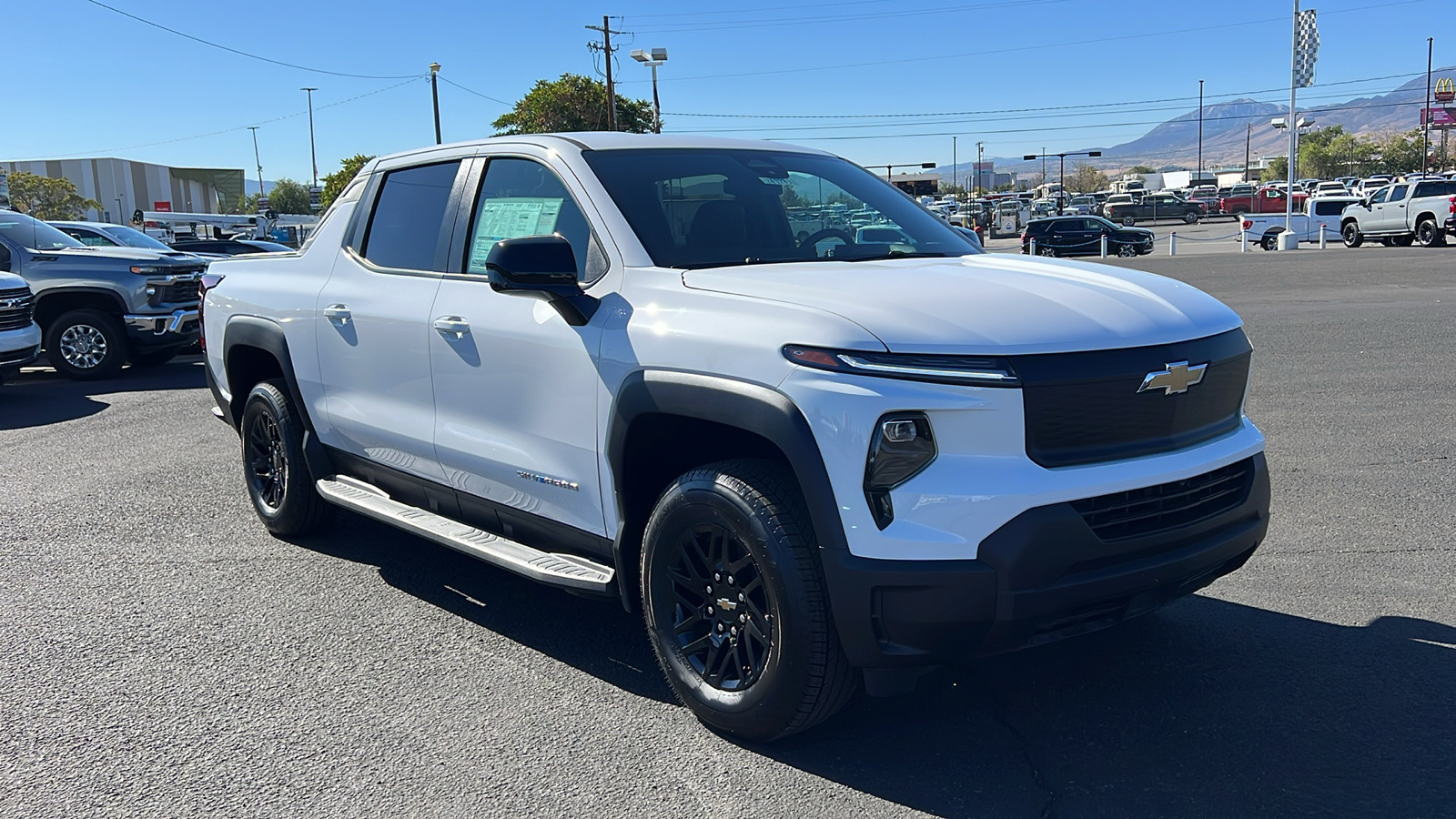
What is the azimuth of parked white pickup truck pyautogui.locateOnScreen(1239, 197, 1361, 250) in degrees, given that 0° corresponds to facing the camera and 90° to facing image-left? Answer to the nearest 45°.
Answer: approximately 270°

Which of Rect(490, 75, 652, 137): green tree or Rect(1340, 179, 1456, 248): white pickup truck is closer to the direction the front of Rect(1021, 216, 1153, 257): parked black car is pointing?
the white pickup truck

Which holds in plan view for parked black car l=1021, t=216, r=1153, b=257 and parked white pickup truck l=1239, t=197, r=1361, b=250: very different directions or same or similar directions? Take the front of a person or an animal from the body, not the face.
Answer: same or similar directions

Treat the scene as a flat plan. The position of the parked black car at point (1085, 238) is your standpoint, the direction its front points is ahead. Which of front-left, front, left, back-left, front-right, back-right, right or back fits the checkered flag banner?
front-left

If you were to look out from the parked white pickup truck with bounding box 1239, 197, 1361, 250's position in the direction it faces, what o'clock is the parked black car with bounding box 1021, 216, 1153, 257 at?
The parked black car is roughly at 5 o'clock from the parked white pickup truck.

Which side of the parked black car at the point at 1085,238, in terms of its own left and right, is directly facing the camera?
right

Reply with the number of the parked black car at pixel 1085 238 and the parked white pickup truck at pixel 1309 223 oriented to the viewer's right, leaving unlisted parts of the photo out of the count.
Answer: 2

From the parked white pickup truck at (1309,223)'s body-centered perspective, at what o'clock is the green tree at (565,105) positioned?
The green tree is roughly at 6 o'clock from the parked white pickup truck.

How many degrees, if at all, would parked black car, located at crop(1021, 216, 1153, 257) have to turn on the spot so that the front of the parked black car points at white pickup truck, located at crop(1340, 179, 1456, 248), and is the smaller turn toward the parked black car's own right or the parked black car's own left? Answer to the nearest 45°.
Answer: approximately 45° to the parked black car's own right
